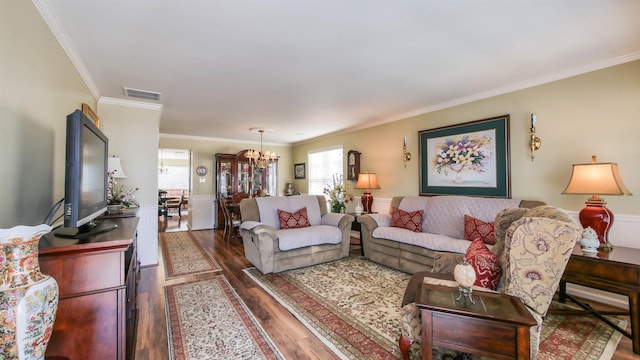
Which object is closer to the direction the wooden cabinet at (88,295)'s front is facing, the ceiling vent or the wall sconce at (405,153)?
the wall sconce

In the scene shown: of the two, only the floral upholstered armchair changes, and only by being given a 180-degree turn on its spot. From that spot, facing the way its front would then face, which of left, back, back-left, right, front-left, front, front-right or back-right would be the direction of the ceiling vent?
back

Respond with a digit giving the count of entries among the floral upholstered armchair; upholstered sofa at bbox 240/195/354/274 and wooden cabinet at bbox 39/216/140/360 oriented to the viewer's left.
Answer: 1

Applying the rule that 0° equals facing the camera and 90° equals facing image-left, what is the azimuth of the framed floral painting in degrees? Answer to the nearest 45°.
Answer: approximately 45°

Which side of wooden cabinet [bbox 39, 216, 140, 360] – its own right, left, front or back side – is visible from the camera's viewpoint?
right

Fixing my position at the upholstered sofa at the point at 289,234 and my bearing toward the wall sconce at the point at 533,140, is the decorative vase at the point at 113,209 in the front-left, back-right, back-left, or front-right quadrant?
back-right

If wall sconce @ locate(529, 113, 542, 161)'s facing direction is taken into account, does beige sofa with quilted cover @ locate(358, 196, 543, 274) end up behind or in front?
in front

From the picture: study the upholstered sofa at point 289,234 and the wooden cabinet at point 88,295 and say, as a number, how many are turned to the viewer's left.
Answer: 0

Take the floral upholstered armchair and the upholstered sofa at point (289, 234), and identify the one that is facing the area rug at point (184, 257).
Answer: the floral upholstered armchair

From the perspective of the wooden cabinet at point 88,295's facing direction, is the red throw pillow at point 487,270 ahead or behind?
ahead

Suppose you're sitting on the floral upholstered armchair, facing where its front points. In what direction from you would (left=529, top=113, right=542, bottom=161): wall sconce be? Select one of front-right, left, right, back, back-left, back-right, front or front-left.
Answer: right

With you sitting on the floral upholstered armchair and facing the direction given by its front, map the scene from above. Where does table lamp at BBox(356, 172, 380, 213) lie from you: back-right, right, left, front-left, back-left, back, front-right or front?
front-right

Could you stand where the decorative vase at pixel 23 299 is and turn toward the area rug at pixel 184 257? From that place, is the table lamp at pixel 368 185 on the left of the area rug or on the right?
right

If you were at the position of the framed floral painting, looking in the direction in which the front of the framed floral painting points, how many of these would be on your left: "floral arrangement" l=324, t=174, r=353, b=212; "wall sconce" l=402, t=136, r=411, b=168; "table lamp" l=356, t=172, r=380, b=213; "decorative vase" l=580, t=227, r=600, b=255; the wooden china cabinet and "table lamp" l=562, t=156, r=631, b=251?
2
